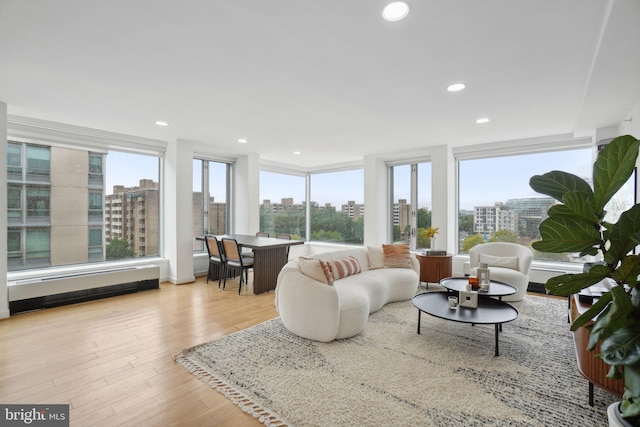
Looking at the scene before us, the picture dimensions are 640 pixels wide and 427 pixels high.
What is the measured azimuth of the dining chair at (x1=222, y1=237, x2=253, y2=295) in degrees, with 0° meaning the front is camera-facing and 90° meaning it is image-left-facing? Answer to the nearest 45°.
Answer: approximately 225°

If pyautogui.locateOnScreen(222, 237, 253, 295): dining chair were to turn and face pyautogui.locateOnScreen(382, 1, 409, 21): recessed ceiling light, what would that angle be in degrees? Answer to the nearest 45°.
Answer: approximately 135° to its right

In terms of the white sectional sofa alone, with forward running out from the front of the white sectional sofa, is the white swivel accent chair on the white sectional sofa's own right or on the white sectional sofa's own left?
on the white sectional sofa's own left

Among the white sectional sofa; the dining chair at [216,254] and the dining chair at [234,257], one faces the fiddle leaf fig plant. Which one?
the white sectional sofa

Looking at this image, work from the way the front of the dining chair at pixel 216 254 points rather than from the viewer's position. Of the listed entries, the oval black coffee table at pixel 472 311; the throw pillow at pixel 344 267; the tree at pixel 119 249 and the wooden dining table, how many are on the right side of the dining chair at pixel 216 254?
3

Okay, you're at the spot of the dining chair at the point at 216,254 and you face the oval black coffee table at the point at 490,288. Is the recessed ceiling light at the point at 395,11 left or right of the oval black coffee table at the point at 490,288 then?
right

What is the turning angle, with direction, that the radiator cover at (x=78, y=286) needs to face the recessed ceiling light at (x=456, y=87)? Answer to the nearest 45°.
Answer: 0° — it already faces it

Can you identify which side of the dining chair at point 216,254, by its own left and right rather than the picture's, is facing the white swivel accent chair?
right

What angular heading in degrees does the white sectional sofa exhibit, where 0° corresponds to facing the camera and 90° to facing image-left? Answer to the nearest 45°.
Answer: approximately 315°

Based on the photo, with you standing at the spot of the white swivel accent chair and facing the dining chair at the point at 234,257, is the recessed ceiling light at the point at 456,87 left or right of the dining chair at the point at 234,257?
left

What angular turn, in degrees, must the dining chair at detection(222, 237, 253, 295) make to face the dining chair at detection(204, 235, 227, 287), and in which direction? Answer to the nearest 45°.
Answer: approximately 90° to its left

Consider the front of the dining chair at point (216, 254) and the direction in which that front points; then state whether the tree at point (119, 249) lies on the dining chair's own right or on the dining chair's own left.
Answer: on the dining chair's own left

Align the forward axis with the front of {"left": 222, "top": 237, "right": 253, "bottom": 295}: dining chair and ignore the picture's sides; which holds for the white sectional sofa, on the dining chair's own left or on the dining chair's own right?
on the dining chair's own right

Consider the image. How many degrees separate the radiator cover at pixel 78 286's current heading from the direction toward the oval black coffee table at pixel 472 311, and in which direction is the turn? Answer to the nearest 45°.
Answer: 0° — it already faces it
